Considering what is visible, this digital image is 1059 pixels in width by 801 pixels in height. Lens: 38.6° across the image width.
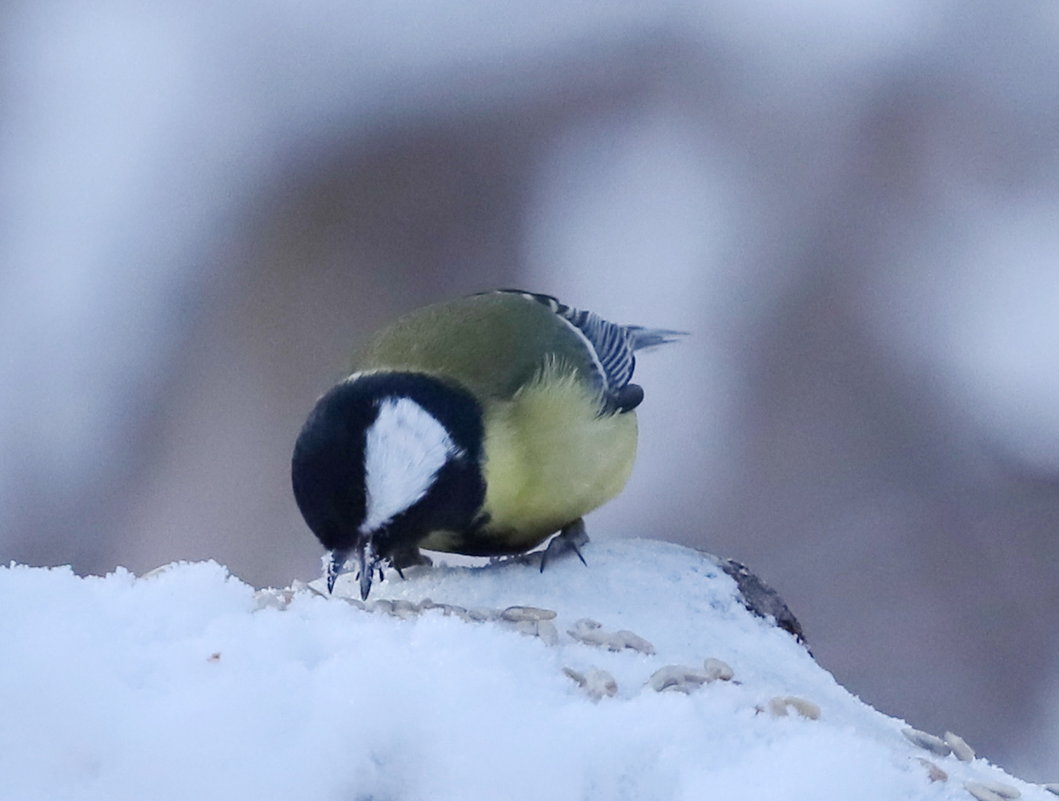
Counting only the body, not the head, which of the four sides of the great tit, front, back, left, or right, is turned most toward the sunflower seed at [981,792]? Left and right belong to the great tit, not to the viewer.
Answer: left

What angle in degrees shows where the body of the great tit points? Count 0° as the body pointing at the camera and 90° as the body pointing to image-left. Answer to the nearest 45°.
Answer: approximately 45°

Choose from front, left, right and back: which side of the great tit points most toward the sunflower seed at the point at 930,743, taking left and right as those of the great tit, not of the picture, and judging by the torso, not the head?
left

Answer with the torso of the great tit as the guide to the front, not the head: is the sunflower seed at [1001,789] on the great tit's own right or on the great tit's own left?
on the great tit's own left

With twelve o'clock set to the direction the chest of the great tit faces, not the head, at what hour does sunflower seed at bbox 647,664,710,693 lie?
The sunflower seed is roughly at 10 o'clock from the great tit.
